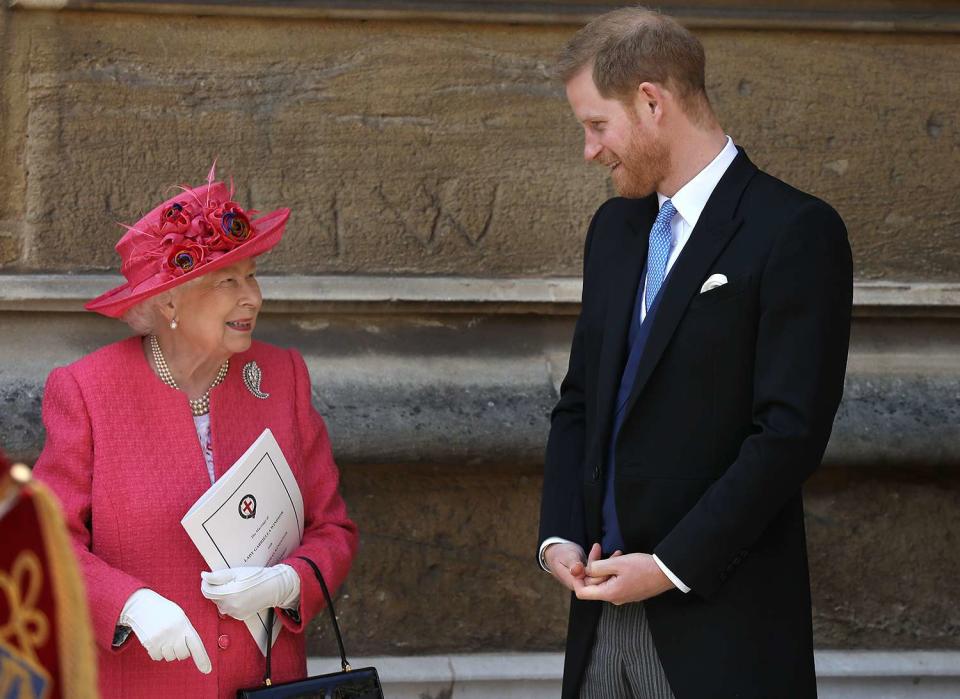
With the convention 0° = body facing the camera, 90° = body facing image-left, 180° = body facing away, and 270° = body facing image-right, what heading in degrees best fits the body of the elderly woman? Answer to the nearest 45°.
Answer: approximately 315°

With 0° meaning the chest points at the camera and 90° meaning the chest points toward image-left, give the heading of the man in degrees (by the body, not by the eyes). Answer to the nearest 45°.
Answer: approximately 45°

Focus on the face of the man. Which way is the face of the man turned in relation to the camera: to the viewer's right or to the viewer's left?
to the viewer's left

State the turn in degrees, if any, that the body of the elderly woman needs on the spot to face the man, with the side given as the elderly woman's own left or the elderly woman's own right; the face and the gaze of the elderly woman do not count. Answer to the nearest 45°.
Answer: approximately 45° to the elderly woman's own left

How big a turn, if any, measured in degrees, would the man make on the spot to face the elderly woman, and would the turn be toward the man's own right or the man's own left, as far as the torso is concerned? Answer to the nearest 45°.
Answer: approximately 45° to the man's own right
